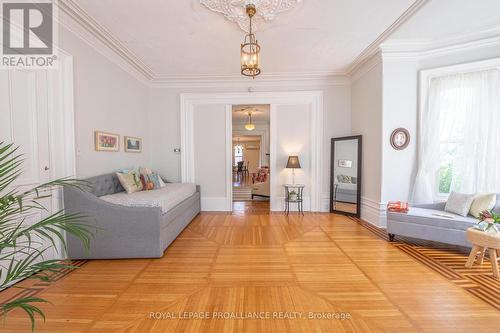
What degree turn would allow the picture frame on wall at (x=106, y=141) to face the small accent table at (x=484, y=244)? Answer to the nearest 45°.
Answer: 0° — it already faces it

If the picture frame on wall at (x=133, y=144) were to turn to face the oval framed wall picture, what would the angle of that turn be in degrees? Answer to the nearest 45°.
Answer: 0° — it already faces it

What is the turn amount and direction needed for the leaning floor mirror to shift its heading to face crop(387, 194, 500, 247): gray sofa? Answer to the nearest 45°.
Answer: approximately 90° to its left

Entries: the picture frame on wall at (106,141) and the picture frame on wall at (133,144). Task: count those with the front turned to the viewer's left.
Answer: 0

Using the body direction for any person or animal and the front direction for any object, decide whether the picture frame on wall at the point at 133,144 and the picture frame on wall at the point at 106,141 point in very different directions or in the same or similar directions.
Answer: same or similar directions

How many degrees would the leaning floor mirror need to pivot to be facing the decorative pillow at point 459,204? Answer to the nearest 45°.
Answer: approximately 90° to its left

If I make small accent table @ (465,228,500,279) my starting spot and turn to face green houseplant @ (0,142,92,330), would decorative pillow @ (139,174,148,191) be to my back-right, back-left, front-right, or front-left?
front-right

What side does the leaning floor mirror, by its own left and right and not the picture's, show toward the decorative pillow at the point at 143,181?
front

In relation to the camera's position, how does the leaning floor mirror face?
facing the viewer and to the left of the viewer

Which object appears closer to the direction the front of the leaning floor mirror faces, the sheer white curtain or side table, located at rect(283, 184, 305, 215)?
the side table

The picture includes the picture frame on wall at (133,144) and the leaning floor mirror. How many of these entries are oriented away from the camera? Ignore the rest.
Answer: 0

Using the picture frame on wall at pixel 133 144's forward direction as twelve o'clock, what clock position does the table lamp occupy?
The table lamp is roughly at 11 o'clock from the picture frame on wall.

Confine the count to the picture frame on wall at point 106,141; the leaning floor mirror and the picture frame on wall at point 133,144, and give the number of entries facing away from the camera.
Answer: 0

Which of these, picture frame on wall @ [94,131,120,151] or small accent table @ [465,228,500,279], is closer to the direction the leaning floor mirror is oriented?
the picture frame on wall

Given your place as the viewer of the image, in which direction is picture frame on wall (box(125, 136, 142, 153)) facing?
facing the viewer and to the right of the viewer

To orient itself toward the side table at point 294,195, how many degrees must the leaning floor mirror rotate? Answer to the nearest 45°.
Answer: approximately 45° to its right

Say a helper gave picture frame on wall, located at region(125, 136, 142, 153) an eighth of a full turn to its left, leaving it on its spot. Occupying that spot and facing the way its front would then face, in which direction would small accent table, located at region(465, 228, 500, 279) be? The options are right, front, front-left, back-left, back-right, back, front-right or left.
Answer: front-right
